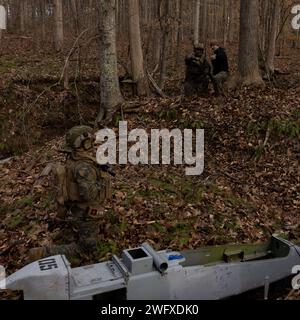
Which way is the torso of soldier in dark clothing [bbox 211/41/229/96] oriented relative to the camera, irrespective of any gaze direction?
to the viewer's left

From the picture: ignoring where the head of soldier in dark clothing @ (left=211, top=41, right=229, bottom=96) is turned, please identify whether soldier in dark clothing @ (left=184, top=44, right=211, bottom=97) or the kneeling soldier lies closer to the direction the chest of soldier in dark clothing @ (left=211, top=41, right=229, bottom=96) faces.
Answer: the soldier in dark clothing

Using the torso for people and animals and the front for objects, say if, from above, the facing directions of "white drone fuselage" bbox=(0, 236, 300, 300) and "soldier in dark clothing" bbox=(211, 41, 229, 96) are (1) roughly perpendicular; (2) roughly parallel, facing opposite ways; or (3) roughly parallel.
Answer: roughly parallel

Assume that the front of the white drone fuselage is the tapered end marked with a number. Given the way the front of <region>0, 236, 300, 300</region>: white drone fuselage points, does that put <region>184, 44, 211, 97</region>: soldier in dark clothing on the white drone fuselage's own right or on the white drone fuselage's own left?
on the white drone fuselage's own right

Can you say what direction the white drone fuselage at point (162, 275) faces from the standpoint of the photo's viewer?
facing to the left of the viewer

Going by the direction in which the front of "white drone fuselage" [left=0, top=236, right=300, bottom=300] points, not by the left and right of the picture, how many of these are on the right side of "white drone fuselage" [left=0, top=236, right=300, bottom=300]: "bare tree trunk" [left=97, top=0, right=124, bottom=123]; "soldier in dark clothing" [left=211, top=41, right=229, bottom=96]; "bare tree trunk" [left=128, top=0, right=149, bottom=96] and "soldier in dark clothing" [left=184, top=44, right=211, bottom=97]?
4
